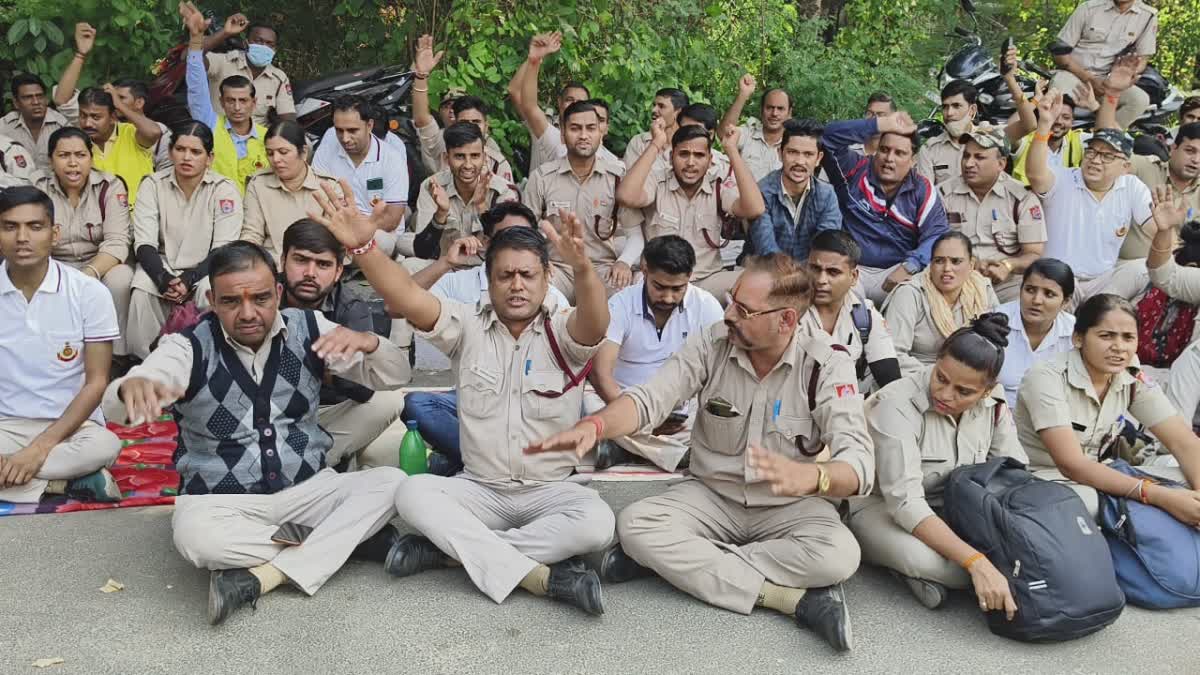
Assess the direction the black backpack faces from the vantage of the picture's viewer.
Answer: facing the viewer and to the right of the viewer

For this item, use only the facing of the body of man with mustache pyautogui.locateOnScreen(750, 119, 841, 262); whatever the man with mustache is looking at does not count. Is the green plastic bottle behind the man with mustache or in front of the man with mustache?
in front

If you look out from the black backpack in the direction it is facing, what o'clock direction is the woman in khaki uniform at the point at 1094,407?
The woman in khaki uniform is roughly at 8 o'clock from the black backpack.

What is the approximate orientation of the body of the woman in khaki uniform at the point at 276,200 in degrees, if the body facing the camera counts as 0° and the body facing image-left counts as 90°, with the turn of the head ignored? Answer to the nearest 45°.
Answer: approximately 0°

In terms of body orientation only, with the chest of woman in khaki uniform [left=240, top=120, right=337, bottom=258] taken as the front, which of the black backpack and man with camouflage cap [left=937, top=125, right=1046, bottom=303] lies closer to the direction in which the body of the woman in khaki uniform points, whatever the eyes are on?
the black backpack

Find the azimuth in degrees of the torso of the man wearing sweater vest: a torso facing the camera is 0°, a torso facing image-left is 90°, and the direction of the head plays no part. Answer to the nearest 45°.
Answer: approximately 0°

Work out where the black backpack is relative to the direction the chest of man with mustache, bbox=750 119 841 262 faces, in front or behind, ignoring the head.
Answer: in front

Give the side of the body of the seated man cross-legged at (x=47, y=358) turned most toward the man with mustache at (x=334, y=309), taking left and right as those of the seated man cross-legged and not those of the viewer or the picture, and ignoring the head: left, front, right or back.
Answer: left

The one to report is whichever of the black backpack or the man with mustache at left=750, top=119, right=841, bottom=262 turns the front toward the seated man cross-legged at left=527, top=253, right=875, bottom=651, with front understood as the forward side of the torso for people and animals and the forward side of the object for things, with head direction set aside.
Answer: the man with mustache

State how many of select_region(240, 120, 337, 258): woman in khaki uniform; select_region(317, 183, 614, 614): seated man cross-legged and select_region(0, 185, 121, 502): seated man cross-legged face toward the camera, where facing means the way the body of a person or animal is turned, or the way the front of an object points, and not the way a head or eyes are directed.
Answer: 3
